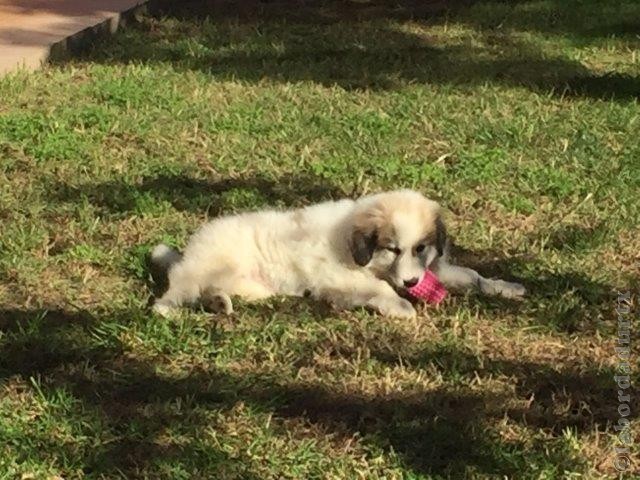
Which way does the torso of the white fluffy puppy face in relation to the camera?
to the viewer's right
